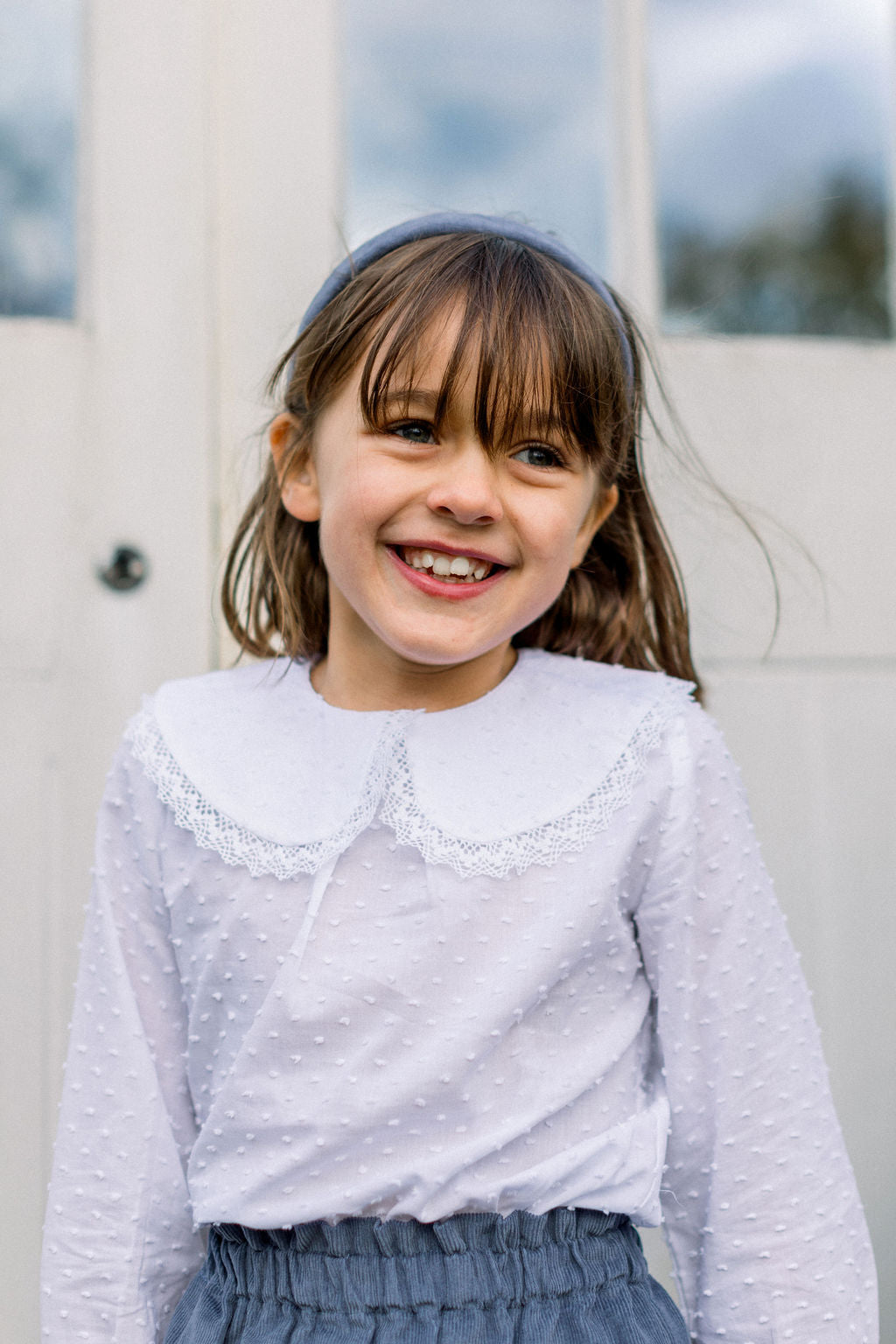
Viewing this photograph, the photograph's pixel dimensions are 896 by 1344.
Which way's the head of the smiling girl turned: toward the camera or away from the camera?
toward the camera

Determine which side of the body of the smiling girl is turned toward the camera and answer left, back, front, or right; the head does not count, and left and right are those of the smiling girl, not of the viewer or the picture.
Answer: front
